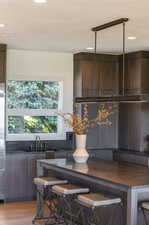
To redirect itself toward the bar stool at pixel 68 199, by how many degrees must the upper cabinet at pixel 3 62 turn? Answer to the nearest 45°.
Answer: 0° — it already faces it

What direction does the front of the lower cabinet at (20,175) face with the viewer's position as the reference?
facing the viewer

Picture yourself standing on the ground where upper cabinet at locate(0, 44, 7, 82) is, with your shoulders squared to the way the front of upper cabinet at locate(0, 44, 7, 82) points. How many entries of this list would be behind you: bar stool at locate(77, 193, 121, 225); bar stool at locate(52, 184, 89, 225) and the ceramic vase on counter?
0

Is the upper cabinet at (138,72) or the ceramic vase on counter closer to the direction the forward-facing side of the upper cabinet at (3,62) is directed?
the ceramic vase on counter

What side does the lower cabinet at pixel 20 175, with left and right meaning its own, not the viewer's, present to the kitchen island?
front

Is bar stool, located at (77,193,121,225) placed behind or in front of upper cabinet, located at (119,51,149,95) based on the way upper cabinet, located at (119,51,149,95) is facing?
in front

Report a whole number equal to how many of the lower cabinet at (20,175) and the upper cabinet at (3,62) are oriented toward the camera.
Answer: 2

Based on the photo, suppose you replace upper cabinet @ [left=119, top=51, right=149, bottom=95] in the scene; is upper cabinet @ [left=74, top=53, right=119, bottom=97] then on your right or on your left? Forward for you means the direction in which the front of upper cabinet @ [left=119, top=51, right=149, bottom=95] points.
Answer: on your right

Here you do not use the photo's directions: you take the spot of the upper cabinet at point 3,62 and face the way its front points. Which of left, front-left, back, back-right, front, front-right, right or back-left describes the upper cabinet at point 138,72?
left

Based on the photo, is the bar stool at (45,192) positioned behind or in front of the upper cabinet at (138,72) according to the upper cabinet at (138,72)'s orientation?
in front

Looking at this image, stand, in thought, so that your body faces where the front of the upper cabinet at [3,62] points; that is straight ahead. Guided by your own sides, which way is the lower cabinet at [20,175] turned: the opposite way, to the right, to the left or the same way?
the same way

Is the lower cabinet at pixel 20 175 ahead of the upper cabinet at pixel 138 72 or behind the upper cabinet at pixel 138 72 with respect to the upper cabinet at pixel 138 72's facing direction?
ahead

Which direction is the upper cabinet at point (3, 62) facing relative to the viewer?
toward the camera
